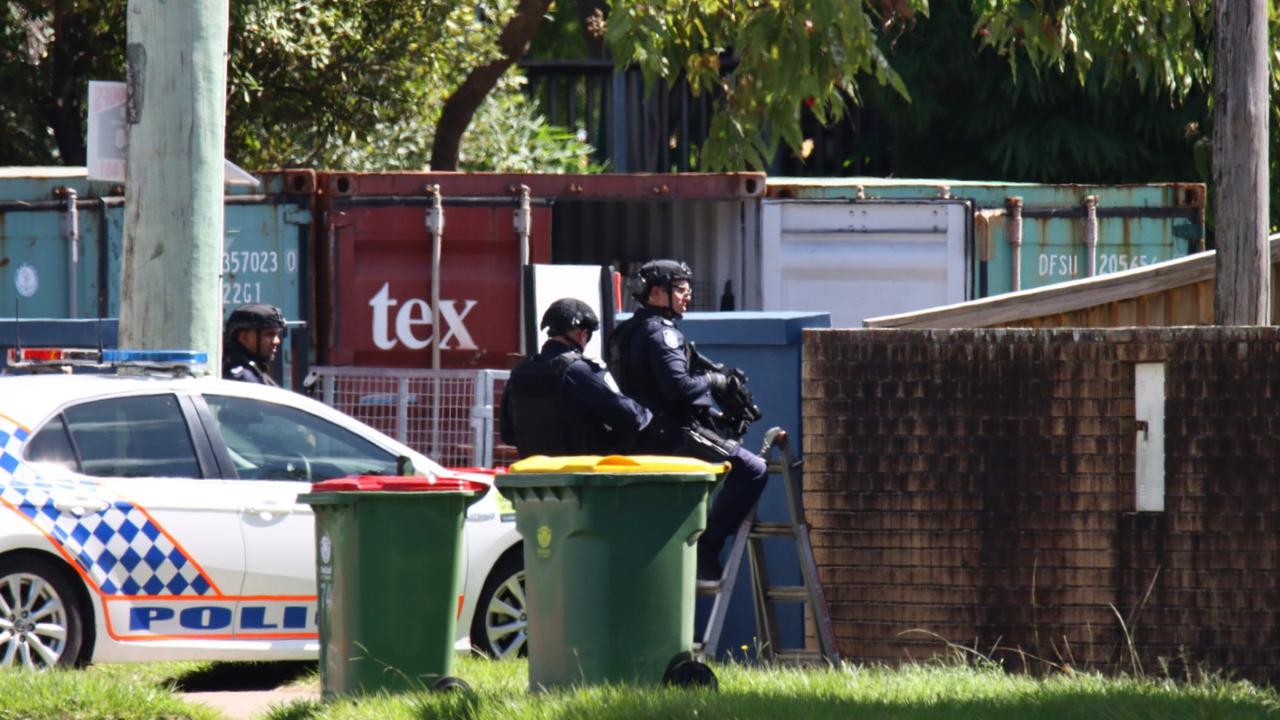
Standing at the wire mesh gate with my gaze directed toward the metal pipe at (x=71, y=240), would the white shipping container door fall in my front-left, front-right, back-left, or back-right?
back-right

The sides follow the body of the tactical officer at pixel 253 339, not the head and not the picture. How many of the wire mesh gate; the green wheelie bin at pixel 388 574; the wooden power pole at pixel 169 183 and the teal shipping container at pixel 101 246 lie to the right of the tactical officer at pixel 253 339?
2

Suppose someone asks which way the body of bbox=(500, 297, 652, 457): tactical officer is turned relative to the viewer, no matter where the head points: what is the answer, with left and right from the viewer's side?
facing away from the viewer and to the right of the viewer

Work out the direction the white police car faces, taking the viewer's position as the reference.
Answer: facing to the right of the viewer

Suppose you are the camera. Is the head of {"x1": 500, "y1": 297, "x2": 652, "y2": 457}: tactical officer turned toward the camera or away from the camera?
away from the camera

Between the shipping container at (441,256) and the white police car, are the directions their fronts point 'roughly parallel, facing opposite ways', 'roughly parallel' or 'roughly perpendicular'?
roughly perpendicular

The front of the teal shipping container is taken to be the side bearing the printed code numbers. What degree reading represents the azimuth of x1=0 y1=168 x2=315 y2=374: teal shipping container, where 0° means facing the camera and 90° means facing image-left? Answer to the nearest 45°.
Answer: approximately 0°

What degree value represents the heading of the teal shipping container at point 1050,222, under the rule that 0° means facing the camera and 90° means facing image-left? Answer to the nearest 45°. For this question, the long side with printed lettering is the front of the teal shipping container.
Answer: approximately 0°
